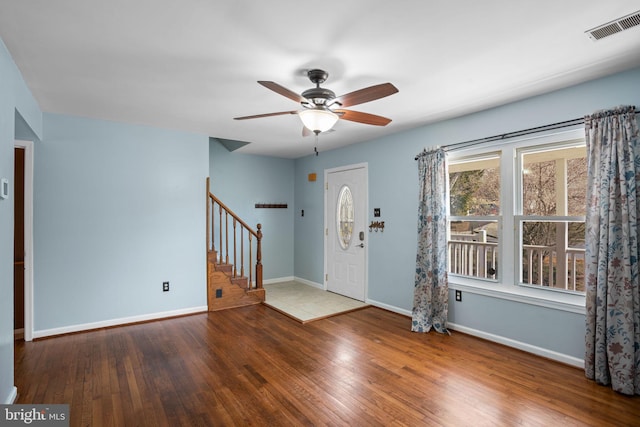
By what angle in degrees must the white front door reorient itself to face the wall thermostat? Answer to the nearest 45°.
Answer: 0° — it already faces it

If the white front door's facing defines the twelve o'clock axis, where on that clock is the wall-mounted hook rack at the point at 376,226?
The wall-mounted hook rack is roughly at 9 o'clock from the white front door.

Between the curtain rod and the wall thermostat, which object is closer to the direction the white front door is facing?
the wall thermostat

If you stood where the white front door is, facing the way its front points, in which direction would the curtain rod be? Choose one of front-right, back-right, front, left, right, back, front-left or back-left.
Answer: left

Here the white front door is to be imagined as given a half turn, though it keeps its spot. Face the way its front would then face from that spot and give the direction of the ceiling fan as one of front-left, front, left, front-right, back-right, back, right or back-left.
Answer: back-right

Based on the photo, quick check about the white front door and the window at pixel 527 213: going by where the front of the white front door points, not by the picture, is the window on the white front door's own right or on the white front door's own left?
on the white front door's own left

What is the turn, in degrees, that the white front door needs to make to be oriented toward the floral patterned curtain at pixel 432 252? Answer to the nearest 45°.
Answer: approximately 90° to its left

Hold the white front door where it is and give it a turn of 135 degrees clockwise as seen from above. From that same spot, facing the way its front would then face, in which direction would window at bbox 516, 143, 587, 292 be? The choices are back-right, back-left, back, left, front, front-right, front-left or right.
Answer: back-right

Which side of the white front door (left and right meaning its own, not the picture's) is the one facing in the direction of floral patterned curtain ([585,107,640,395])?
left

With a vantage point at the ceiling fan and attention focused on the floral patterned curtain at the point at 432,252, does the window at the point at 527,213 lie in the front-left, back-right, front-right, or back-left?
front-right

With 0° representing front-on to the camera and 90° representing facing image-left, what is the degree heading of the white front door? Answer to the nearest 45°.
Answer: approximately 45°

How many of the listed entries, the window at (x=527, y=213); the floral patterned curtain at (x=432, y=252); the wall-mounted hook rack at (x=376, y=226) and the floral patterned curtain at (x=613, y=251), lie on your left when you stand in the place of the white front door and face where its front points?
4
